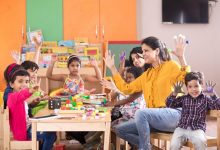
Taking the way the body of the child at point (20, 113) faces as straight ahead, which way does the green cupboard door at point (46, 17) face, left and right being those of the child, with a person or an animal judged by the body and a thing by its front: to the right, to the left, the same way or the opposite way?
to the right

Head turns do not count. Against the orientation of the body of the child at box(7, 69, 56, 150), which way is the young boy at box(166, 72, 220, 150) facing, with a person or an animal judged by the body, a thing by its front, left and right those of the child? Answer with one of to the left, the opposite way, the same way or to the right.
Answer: to the right

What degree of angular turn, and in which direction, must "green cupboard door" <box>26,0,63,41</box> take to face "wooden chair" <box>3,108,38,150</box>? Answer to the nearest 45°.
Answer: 0° — it already faces it

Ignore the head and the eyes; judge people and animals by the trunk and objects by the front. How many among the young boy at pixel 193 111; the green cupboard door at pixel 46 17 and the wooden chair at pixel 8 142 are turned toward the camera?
2

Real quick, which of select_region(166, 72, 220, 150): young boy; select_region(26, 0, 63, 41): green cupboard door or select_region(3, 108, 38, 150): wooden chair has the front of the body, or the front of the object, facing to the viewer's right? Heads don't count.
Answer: the wooden chair

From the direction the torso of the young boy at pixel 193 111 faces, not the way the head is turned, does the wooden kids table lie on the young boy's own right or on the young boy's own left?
on the young boy's own right

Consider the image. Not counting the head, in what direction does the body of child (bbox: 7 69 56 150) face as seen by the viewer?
to the viewer's right

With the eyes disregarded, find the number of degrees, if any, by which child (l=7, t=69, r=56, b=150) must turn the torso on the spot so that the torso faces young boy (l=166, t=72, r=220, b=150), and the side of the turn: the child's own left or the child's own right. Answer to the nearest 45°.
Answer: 0° — they already face them
